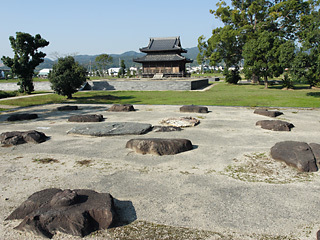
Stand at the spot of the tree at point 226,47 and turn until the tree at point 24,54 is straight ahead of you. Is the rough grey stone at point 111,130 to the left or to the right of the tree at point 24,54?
left

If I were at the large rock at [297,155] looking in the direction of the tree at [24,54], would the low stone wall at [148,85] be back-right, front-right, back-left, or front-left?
front-right

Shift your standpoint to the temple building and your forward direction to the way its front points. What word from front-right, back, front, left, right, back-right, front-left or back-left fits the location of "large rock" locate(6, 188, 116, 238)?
front

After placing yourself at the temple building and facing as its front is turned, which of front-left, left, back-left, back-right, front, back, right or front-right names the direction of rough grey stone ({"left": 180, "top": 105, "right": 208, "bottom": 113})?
front

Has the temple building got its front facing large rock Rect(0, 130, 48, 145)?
yes

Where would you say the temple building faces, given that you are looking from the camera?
facing the viewer

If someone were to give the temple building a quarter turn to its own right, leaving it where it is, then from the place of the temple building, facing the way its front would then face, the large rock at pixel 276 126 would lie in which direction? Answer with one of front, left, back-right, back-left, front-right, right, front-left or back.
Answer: left

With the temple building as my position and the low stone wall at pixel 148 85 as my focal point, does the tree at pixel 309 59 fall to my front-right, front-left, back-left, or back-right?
front-left

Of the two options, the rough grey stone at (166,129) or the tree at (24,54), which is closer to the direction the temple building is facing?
the rough grey stone

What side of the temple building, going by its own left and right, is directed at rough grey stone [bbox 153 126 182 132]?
front

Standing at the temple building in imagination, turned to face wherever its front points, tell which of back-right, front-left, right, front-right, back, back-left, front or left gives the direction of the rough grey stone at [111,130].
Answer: front

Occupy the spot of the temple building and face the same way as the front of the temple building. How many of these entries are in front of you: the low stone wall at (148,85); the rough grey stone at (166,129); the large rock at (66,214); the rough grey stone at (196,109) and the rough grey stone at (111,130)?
5

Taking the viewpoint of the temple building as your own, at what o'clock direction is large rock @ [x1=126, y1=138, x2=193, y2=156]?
The large rock is roughly at 12 o'clock from the temple building.

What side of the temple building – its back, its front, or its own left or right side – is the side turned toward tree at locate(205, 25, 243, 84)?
left

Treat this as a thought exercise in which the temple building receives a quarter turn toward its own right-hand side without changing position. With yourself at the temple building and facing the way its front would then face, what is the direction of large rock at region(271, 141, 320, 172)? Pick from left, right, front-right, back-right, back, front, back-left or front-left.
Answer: left

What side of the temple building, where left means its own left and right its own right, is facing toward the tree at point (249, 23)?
left

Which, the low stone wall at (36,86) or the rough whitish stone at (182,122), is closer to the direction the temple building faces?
the rough whitish stone
